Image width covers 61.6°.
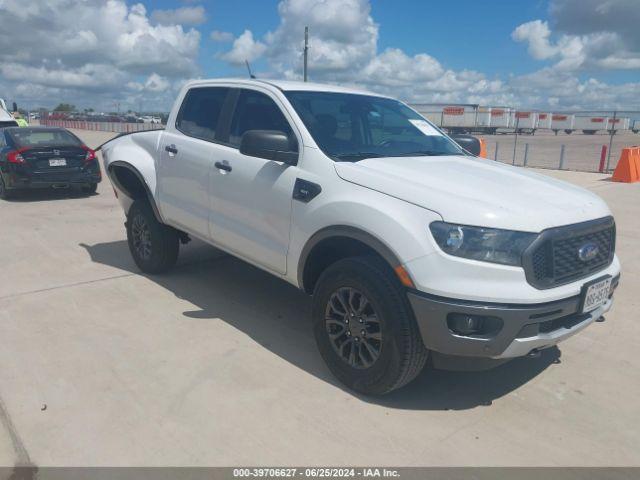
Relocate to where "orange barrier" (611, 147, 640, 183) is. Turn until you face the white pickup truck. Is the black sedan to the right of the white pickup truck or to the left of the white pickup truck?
right

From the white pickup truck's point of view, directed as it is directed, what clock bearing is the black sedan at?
The black sedan is roughly at 6 o'clock from the white pickup truck.

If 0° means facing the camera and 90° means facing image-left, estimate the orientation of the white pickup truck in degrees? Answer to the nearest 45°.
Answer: approximately 315°

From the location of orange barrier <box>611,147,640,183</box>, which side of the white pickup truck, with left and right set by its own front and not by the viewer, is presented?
left
